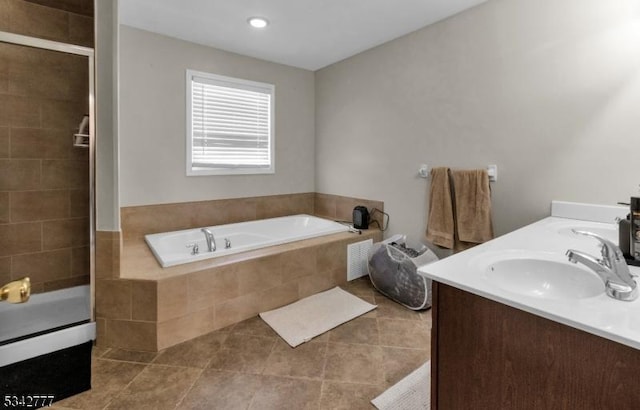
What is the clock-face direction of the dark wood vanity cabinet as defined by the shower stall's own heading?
The dark wood vanity cabinet is roughly at 1 o'clock from the shower stall.

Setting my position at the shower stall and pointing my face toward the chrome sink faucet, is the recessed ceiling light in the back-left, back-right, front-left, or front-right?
front-left

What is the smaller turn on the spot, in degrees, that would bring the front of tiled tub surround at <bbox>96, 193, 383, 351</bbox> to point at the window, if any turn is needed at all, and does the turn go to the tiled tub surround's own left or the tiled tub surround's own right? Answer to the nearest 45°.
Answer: approximately 135° to the tiled tub surround's own left

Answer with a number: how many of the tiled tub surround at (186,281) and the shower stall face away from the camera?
0

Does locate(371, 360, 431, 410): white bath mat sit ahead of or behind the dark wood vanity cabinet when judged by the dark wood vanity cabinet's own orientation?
ahead

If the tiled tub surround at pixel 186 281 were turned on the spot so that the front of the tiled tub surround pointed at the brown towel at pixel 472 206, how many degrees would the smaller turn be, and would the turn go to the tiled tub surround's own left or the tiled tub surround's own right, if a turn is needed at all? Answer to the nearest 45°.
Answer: approximately 45° to the tiled tub surround's own left

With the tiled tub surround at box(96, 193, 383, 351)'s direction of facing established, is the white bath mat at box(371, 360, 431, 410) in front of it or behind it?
in front

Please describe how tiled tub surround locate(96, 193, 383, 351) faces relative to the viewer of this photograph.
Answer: facing the viewer and to the right of the viewer

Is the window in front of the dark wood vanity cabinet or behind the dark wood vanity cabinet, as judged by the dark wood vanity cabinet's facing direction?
in front

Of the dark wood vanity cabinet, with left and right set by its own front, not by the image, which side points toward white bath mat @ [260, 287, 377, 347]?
front

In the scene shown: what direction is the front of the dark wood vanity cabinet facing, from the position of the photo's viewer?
facing away from the viewer and to the left of the viewer

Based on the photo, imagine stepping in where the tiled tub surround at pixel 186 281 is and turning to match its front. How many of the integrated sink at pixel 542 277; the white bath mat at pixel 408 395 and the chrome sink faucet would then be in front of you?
3
